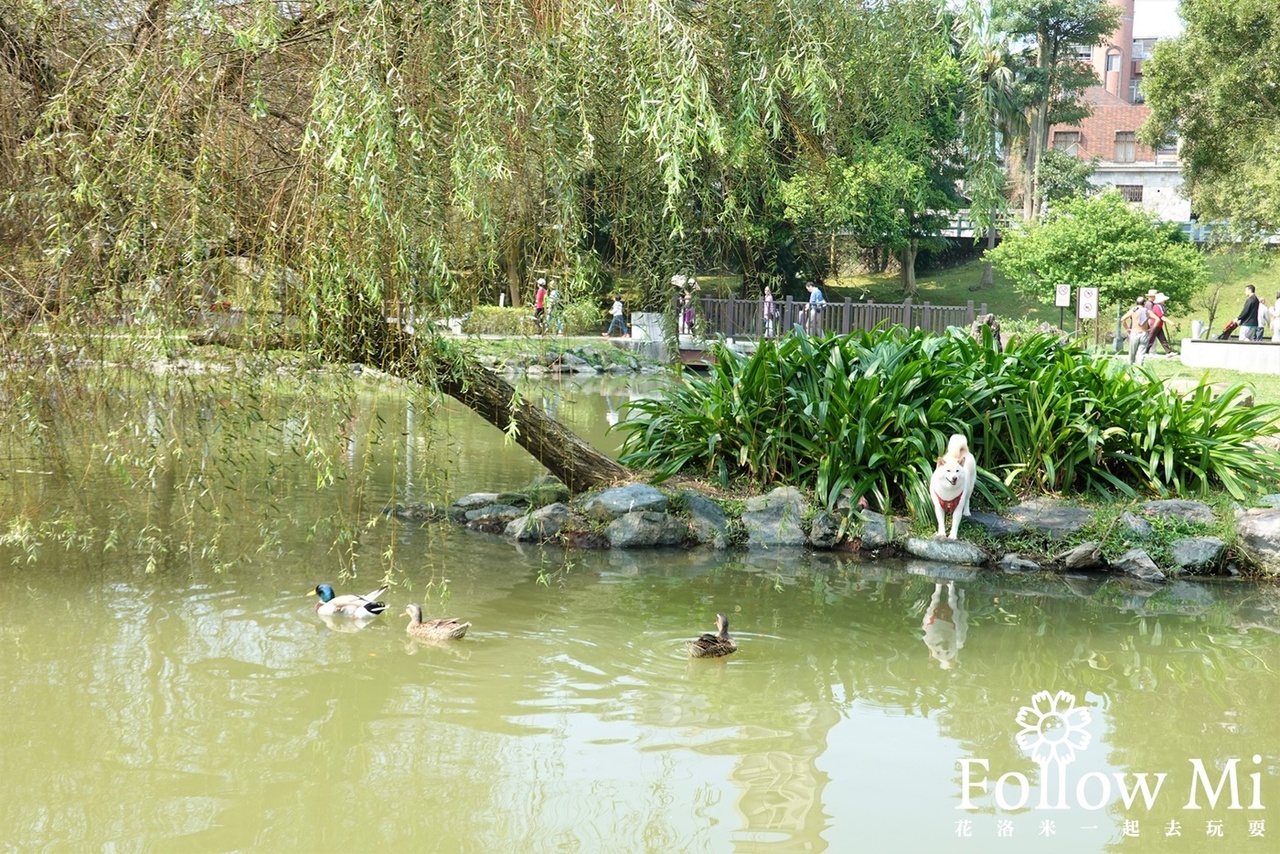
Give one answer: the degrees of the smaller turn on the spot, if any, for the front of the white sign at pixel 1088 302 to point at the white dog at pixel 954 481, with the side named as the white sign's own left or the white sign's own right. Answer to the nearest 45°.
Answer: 0° — it already faces it

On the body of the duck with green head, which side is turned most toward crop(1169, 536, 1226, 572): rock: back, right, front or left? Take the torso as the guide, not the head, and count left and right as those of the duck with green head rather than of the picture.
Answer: back

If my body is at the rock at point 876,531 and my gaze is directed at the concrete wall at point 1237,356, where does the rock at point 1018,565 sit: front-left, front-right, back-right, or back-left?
front-right

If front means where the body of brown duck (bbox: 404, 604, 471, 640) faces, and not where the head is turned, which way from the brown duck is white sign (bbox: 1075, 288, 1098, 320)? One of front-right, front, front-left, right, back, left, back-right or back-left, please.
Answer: back-right

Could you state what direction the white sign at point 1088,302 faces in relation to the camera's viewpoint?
facing the viewer

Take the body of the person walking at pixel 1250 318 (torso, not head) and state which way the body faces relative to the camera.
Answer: to the viewer's left

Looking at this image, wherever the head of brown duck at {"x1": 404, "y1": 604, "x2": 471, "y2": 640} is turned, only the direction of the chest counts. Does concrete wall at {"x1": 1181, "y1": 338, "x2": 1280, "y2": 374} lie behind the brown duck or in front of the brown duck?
behind

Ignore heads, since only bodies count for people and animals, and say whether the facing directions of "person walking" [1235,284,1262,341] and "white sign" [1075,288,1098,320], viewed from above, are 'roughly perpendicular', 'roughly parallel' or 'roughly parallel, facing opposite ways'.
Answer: roughly perpendicular

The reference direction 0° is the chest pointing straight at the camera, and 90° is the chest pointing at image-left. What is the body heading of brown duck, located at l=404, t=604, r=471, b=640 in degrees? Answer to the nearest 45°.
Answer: approximately 90°

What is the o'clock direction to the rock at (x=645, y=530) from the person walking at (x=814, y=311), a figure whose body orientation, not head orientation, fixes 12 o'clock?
The rock is roughly at 9 o'clock from the person walking.

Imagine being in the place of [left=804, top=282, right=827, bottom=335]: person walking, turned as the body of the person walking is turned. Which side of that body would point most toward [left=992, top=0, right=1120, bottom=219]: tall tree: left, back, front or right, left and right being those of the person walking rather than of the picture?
right
